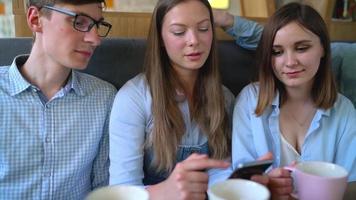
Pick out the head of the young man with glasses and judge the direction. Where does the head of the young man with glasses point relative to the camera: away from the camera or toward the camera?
toward the camera

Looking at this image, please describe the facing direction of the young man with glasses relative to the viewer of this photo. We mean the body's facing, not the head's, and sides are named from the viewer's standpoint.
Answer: facing the viewer

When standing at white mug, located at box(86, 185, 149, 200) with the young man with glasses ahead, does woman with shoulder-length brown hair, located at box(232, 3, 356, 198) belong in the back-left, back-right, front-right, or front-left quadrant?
front-right

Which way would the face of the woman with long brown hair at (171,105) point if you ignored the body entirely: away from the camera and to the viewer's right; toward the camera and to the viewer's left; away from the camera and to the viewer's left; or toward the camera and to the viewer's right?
toward the camera and to the viewer's right

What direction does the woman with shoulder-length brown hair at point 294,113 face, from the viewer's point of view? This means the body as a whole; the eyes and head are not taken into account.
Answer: toward the camera

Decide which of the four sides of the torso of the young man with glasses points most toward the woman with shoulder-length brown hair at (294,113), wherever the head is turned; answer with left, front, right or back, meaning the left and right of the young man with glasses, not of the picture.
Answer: left

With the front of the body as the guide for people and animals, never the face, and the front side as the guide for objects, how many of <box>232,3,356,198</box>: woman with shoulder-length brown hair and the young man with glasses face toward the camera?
2

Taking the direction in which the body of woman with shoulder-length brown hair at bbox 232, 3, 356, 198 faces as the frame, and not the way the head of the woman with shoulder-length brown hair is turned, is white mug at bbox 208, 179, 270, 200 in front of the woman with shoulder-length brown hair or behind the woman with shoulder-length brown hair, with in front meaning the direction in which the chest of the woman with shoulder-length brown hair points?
in front

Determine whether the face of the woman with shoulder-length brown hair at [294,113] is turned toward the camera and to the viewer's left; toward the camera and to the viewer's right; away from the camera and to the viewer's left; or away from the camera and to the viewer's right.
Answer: toward the camera and to the viewer's left
